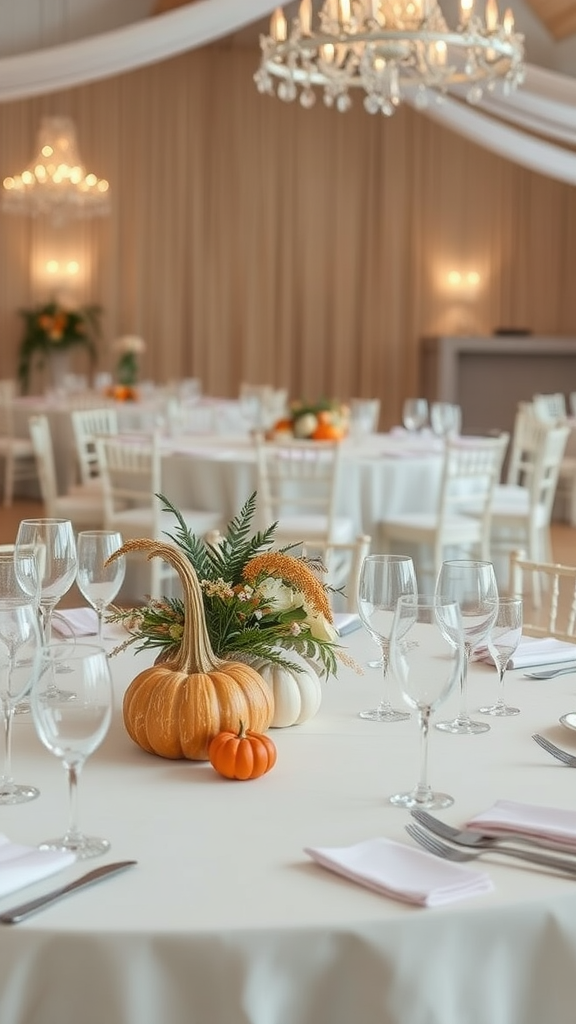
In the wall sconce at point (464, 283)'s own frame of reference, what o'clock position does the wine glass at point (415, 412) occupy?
The wine glass is roughly at 12 o'clock from the wall sconce.

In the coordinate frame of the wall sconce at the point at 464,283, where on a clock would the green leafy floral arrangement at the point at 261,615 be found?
The green leafy floral arrangement is roughly at 12 o'clock from the wall sconce.

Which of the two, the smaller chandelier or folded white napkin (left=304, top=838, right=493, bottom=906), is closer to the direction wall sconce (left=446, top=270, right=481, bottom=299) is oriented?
the folded white napkin

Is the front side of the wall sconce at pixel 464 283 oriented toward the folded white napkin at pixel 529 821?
yes

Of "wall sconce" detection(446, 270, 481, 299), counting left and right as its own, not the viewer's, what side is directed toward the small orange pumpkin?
front

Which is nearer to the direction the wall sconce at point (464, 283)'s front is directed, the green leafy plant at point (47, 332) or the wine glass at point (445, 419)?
the wine glass

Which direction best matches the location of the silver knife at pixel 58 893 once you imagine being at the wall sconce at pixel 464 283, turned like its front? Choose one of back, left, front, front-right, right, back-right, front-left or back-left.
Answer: front

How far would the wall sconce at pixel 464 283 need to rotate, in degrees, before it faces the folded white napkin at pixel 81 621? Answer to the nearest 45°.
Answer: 0° — it already faces it

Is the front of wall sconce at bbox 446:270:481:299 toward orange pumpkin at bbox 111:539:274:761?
yes

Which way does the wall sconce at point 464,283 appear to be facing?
toward the camera

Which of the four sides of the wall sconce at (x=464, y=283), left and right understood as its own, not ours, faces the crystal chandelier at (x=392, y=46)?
front

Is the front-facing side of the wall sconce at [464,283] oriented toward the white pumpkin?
yes

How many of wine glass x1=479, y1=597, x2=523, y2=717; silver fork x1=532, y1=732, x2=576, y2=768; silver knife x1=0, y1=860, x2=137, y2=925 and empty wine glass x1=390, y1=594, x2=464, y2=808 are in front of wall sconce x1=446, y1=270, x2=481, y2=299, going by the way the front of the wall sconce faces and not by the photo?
4

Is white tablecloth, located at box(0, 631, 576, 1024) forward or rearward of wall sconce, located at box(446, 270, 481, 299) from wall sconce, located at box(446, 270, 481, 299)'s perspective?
forward

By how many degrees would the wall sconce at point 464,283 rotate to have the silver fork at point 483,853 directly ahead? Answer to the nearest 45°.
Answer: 0° — it already faces it

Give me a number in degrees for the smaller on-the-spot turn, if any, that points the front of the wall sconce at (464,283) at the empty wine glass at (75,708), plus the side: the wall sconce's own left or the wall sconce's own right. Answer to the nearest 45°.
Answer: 0° — it already faces it

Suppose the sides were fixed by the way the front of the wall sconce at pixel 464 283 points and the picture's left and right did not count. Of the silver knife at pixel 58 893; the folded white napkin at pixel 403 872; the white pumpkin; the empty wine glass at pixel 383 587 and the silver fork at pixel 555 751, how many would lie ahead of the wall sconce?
5

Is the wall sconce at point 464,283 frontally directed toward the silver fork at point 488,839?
yes

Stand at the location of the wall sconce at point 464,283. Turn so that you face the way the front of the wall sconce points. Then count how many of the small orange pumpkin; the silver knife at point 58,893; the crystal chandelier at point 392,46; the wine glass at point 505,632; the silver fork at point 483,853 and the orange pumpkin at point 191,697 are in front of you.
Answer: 6

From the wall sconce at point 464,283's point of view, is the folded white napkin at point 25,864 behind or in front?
in front
